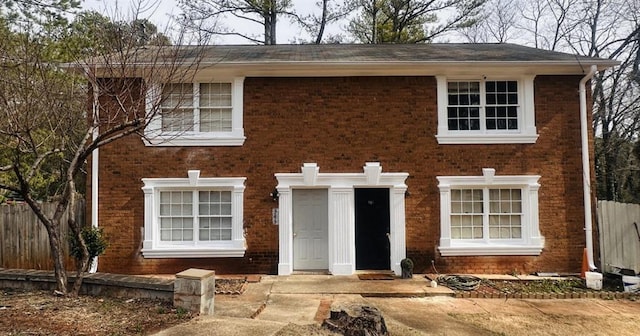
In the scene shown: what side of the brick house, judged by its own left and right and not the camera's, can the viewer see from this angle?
front

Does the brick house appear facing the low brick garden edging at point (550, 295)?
no

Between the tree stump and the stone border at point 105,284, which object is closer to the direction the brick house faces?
the tree stump

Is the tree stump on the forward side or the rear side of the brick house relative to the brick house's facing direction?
on the forward side

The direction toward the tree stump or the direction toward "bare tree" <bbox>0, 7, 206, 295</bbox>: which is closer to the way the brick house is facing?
the tree stump

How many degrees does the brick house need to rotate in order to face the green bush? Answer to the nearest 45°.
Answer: approximately 90° to its right

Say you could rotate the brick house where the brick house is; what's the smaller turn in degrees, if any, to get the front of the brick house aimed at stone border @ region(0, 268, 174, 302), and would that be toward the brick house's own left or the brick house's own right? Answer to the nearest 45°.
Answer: approximately 45° to the brick house's own right

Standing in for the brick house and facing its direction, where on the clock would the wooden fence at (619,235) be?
The wooden fence is roughly at 9 o'clock from the brick house.

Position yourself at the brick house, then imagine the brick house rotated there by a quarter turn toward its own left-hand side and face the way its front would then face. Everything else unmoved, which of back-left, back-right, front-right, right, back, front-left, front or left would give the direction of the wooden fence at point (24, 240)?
back

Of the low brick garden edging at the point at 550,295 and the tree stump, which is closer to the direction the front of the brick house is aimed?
the tree stump

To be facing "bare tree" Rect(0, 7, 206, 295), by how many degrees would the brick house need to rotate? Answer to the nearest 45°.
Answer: approximately 45° to its right
